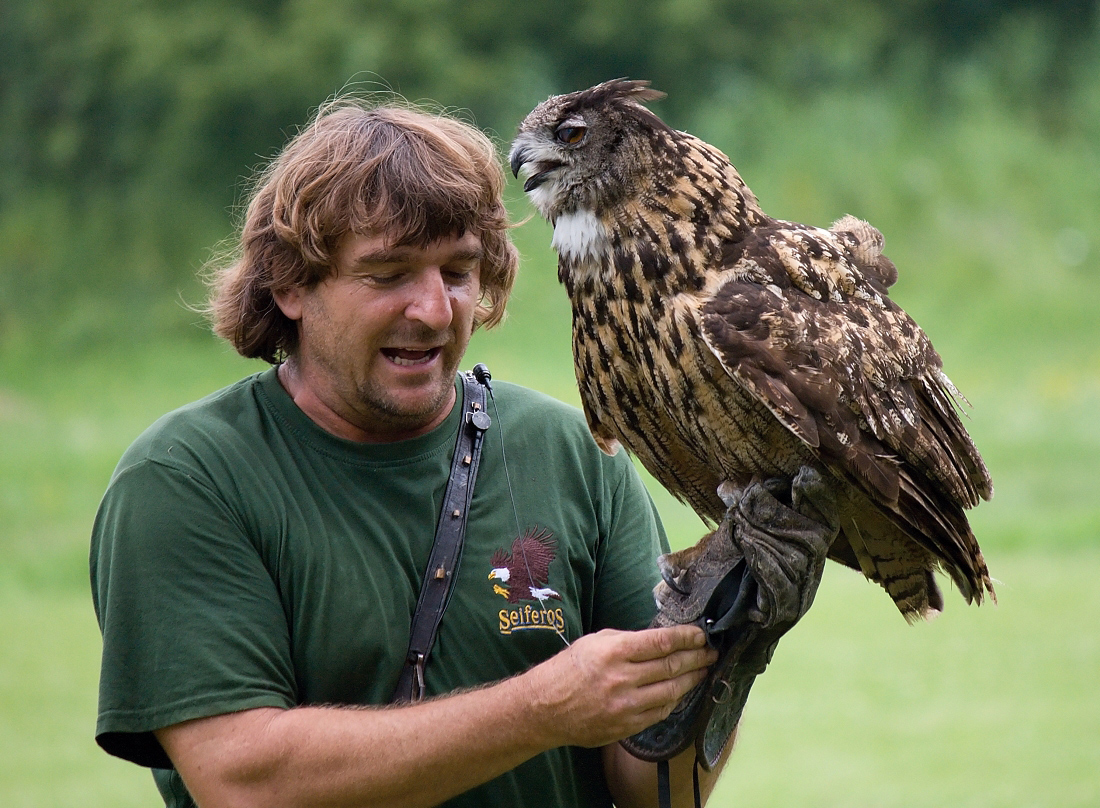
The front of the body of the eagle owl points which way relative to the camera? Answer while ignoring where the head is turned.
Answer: to the viewer's left

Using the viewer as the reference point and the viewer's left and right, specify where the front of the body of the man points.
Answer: facing the viewer and to the right of the viewer

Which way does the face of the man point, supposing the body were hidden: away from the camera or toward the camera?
toward the camera
